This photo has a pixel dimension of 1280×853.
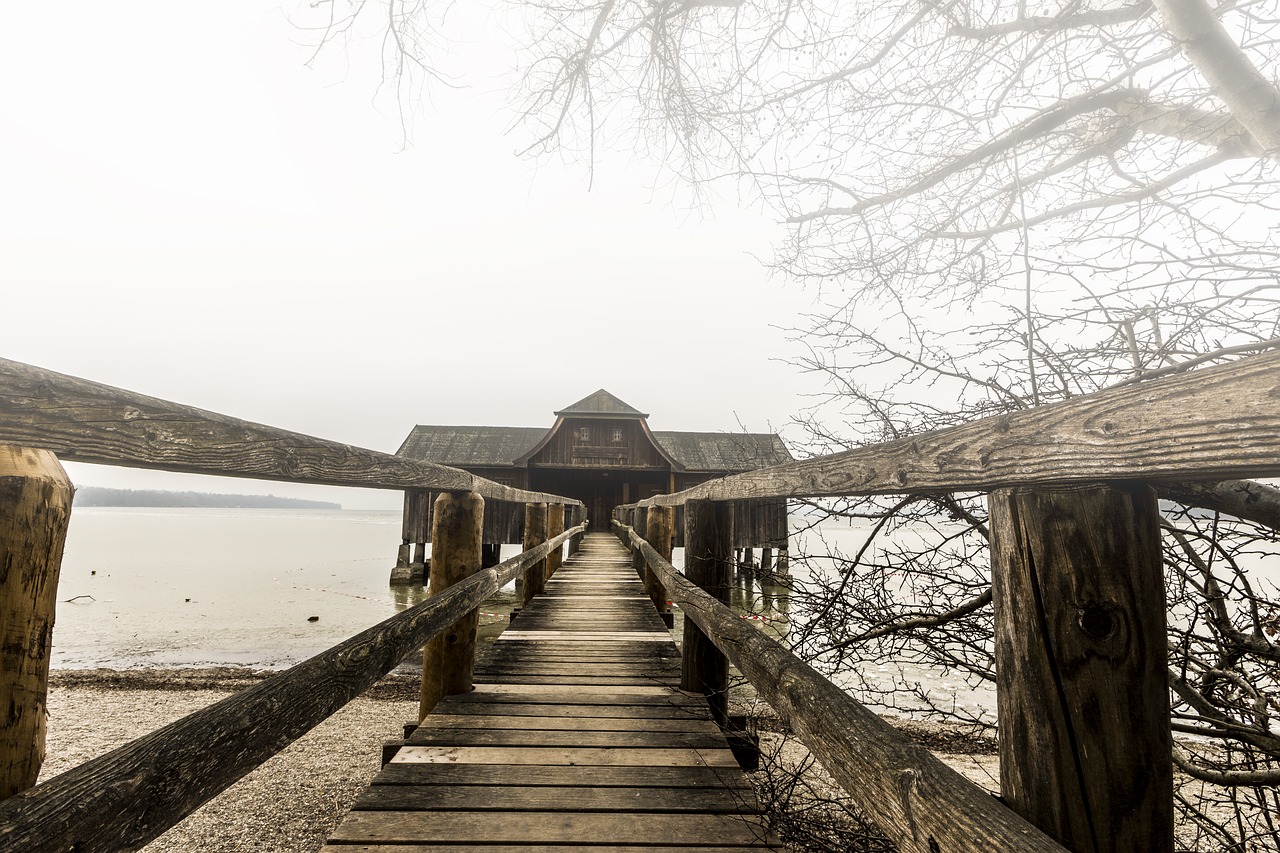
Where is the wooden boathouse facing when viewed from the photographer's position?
facing the viewer

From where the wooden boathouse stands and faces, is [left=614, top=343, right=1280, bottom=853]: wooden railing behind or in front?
in front

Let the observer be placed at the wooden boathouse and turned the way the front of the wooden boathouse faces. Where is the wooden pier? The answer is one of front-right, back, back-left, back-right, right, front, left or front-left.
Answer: front

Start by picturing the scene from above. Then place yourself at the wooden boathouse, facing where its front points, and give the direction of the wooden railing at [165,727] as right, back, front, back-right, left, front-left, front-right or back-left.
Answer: front
